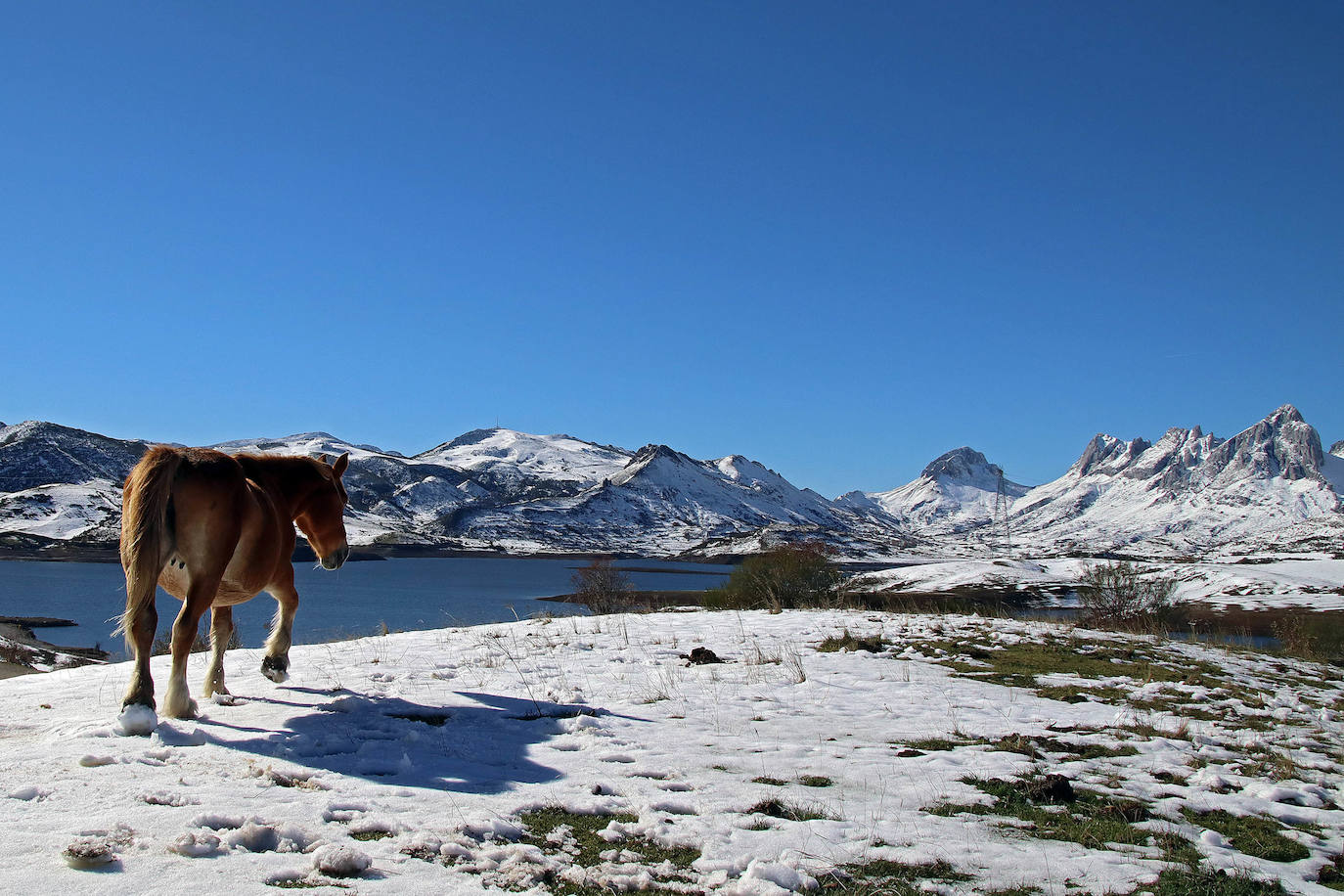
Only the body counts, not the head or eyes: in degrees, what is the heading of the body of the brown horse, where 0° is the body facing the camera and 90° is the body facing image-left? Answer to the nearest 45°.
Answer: approximately 225°

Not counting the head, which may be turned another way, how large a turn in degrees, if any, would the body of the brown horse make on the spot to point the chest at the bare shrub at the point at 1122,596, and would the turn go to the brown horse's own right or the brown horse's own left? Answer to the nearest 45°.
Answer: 0° — it already faces it
